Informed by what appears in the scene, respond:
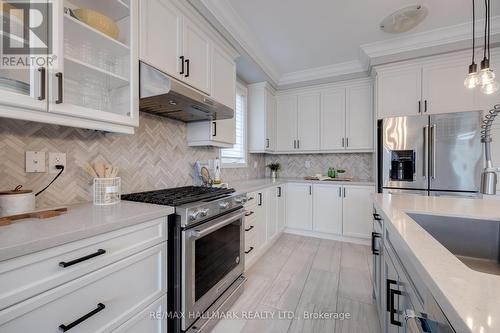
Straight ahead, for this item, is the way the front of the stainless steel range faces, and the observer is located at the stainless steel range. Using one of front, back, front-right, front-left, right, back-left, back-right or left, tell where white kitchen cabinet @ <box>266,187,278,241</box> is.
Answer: left

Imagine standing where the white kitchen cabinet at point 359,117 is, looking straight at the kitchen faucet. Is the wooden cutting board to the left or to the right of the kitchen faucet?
right

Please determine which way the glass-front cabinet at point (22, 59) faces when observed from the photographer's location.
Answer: facing the viewer and to the right of the viewer

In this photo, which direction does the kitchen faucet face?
to the viewer's left

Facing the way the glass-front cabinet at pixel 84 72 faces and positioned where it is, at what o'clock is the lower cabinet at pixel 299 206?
The lower cabinet is roughly at 10 o'clock from the glass-front cabinet.

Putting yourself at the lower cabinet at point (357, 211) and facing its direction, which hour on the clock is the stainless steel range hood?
The stainless steel range hood is roughly at 1 o'clock from the lower cabinet.

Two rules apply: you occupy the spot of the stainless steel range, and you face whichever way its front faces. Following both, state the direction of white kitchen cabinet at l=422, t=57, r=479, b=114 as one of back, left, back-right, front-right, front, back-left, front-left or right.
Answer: front-left
